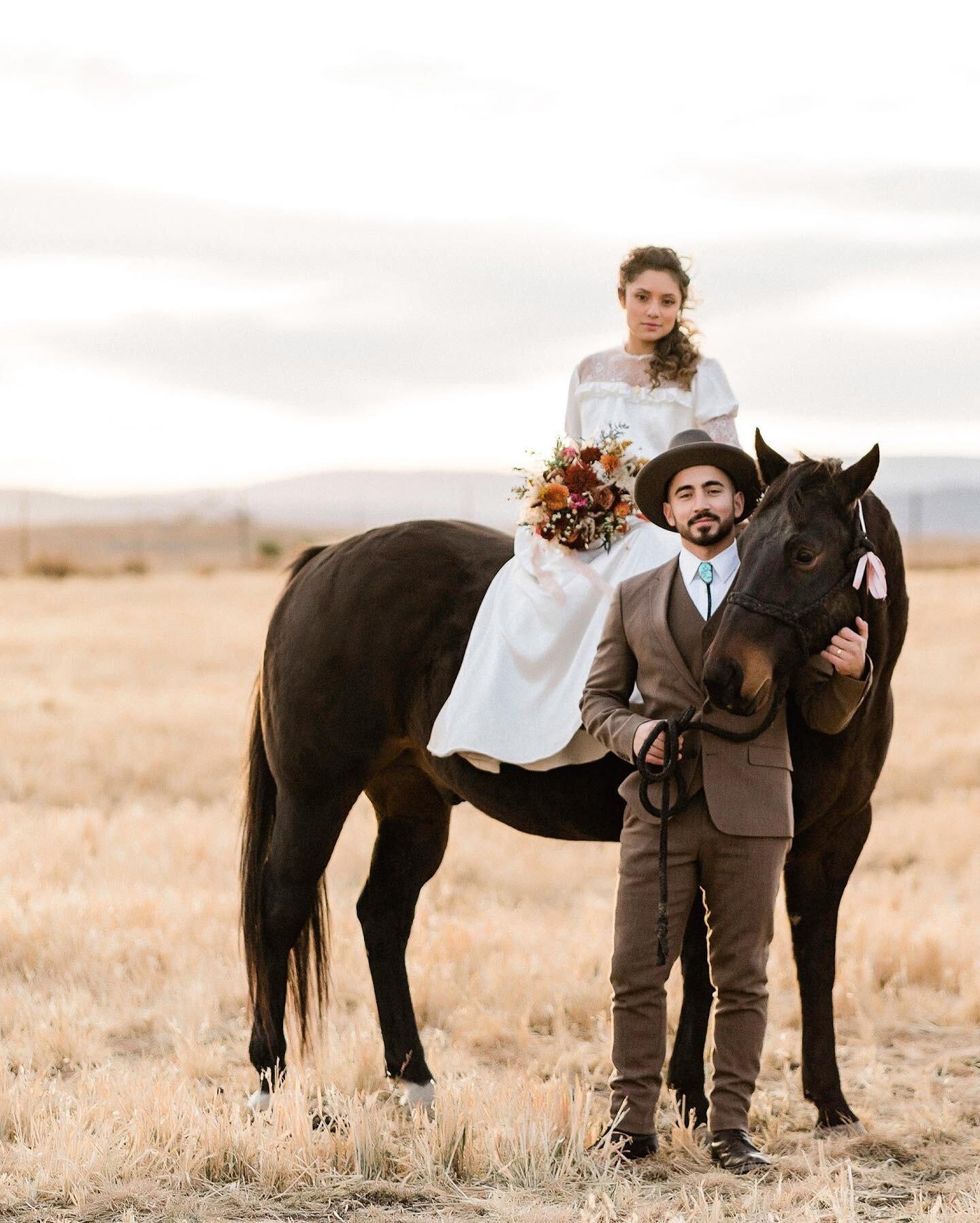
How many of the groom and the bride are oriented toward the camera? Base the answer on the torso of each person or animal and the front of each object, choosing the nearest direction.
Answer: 2

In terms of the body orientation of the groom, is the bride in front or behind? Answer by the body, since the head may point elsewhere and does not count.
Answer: behind

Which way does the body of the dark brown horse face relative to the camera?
to the viewer's right

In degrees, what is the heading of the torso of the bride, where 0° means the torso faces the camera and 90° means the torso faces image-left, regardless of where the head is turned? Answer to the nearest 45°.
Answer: approximately 0°
